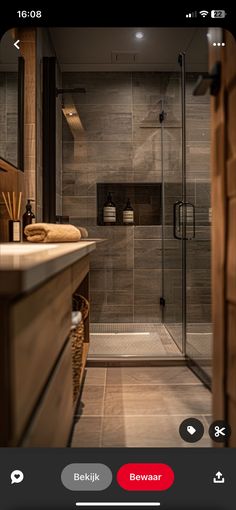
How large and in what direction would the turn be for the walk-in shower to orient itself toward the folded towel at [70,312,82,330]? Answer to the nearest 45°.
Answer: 0° — it already faces it

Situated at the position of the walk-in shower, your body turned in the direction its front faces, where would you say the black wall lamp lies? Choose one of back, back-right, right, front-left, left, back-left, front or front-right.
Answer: front

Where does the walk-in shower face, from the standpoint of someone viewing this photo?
facing the viewer

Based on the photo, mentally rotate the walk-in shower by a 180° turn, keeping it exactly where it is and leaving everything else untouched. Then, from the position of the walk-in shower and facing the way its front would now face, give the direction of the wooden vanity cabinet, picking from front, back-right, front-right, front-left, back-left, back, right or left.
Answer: back
